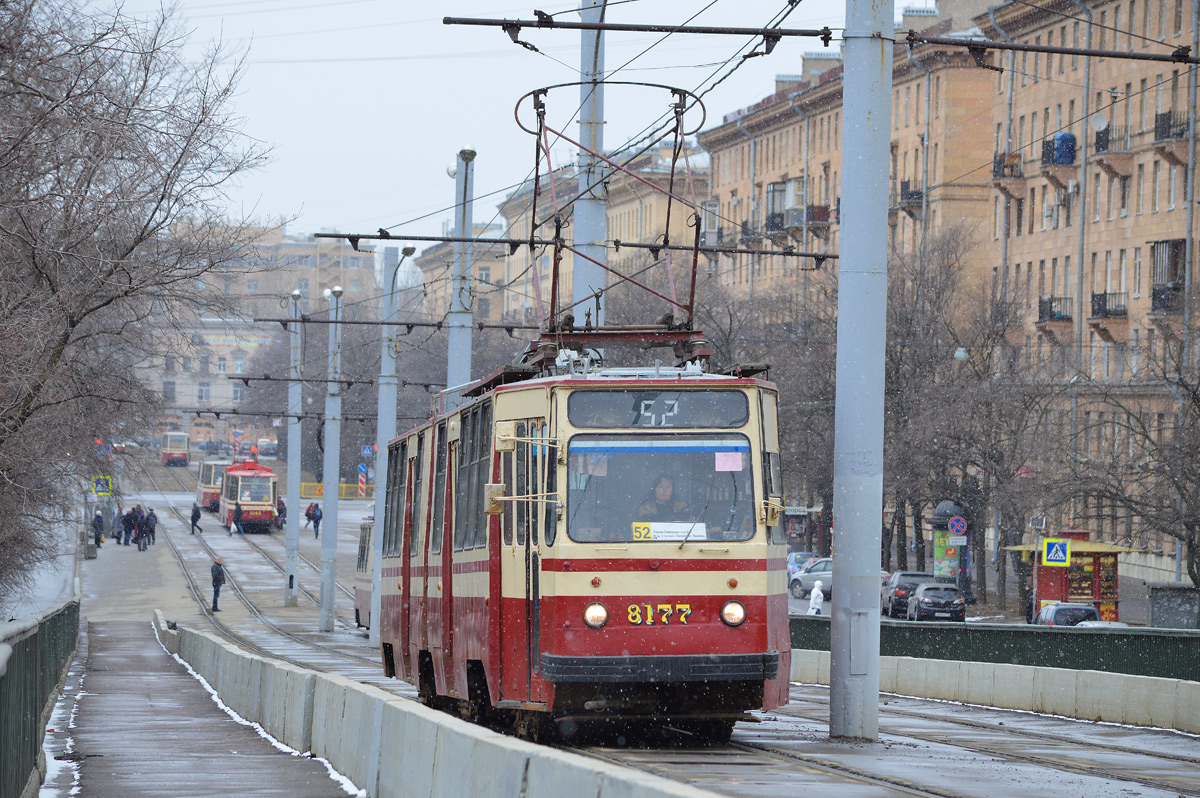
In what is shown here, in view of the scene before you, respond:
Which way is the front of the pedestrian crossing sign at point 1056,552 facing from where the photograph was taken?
facing the viewer

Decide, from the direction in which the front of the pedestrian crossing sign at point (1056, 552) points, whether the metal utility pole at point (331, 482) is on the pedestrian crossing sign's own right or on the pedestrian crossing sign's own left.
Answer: on the pedestrian crossing sign's own right

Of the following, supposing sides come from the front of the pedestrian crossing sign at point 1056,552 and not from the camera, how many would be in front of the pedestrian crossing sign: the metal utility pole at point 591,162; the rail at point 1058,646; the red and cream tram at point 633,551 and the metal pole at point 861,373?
4

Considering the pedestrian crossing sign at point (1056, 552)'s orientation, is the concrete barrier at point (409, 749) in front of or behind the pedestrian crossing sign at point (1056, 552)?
in front

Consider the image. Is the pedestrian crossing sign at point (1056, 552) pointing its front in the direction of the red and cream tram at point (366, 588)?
no

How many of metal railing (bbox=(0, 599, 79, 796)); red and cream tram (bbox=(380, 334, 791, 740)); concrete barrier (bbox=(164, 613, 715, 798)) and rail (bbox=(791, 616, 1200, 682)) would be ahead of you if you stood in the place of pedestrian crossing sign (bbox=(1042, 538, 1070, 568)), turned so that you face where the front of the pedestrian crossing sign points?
4

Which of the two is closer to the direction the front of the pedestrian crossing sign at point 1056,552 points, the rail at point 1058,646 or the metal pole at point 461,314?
the rail

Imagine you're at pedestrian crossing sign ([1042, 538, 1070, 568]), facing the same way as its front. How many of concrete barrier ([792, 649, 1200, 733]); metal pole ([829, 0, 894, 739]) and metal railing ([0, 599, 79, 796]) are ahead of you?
3

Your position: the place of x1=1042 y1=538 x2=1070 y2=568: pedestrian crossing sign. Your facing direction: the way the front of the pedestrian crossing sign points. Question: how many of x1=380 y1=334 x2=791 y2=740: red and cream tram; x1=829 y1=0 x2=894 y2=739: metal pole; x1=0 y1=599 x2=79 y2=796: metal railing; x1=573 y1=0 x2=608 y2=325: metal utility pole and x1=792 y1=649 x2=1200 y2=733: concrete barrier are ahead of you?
5

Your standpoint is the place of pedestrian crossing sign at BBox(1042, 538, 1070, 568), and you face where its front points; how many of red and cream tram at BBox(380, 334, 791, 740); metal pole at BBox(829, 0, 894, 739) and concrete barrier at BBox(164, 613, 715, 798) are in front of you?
3

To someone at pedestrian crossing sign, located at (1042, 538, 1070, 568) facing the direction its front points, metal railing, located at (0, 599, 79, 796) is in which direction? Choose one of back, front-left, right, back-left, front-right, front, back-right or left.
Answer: front

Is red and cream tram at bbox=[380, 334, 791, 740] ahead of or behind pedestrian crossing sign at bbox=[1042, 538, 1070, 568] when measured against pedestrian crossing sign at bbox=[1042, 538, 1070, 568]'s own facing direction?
ahead
